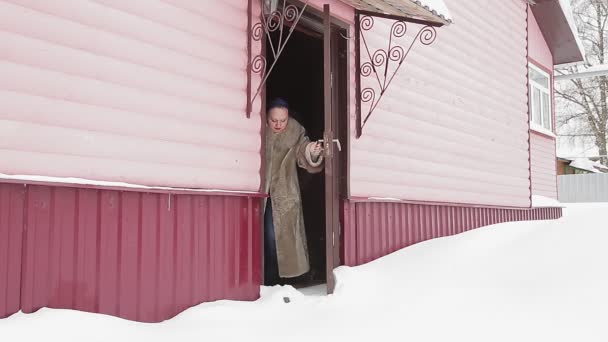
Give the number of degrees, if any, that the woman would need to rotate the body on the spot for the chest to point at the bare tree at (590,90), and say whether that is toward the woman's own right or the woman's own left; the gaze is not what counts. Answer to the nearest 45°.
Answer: approximately 180°

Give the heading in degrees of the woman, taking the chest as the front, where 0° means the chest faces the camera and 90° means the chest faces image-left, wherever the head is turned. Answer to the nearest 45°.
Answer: approximately 45°

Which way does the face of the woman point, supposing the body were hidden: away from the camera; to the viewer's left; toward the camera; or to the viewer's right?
toward the camera
